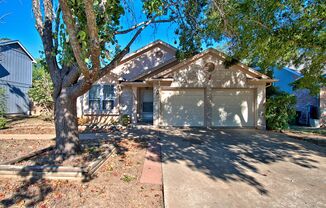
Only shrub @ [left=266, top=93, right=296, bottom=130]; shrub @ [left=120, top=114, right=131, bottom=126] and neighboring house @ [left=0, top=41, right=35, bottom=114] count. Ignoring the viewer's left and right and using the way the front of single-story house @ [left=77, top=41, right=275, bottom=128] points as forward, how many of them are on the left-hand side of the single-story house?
1

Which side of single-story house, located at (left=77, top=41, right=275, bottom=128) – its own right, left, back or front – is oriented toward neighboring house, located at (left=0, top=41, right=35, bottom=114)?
right

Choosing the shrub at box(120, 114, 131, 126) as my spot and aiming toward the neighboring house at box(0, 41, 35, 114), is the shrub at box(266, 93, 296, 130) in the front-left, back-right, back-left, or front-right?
back-right

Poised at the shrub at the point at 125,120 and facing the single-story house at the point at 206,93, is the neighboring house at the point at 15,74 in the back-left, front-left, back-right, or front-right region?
back-left

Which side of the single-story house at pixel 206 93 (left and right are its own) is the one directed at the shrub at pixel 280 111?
left

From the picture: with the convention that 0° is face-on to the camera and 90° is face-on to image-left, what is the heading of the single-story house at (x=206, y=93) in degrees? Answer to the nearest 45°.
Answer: approximately 0°

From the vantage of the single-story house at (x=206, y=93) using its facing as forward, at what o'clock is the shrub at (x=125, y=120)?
The shrub is roughly at 3 o'clock from the single-story house.
